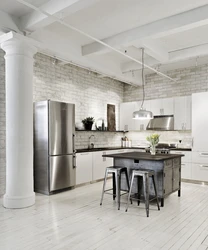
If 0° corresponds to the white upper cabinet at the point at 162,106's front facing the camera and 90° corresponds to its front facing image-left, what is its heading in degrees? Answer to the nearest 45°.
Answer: approximately 0°

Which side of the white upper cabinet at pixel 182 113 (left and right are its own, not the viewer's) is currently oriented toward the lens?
front

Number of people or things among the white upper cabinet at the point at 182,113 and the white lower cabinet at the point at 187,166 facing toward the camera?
2

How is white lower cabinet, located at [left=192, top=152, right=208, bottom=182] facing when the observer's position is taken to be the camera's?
facing the viewer

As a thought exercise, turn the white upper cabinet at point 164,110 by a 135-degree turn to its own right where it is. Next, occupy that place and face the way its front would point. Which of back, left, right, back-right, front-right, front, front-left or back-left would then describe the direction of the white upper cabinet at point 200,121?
back-right

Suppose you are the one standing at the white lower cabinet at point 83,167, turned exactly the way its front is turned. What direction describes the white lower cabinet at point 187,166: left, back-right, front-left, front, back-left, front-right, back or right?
front-left

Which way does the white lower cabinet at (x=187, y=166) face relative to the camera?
toward the camera

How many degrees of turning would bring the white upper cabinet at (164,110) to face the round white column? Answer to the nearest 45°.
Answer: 0° — it already faces it
